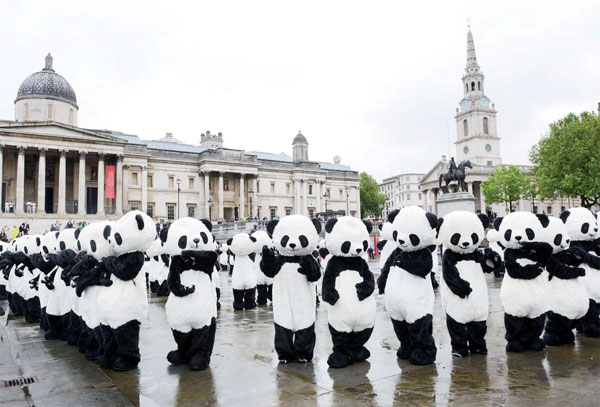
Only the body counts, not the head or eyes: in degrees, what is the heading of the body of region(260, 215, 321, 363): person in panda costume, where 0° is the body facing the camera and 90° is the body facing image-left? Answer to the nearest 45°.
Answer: approximately 0°

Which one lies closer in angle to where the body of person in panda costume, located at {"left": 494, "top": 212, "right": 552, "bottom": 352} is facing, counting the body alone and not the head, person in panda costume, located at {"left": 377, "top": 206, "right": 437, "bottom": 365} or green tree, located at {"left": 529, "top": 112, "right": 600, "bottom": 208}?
the person in panda costume

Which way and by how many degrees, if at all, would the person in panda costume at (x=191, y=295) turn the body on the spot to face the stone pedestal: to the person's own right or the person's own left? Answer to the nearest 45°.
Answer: approximately 135° to the person's own left

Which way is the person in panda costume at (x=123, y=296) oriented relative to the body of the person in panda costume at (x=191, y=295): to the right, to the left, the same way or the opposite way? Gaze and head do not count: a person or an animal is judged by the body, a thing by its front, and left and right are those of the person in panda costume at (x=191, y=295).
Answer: to the right

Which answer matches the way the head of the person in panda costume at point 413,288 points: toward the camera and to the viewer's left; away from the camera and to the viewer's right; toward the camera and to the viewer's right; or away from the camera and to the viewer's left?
toward the camera and to the viewer's left

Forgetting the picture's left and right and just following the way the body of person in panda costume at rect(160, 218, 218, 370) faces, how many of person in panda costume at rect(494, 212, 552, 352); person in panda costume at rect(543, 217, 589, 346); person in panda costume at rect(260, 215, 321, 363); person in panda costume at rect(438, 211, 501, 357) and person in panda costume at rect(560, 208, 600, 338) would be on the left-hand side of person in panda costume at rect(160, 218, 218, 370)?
5

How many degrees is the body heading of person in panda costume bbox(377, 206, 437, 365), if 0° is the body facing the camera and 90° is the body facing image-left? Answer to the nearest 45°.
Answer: approximately 45°

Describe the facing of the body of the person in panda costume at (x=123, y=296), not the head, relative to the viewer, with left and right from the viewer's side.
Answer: facing to the left of the viewer
